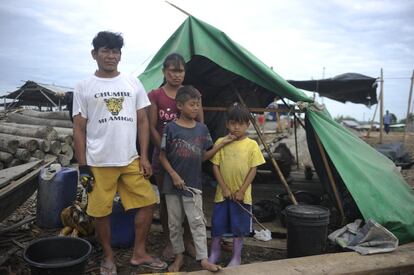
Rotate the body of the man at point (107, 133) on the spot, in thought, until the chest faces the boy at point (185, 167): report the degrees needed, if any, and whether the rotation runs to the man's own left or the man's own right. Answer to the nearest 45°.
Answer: approximately 90° to the man's own left

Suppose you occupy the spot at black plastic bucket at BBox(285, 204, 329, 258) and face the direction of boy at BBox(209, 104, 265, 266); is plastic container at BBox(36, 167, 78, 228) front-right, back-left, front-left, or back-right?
front-right

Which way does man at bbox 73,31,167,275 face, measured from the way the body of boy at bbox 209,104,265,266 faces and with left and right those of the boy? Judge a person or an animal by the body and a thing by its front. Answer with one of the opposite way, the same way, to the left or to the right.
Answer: the same way

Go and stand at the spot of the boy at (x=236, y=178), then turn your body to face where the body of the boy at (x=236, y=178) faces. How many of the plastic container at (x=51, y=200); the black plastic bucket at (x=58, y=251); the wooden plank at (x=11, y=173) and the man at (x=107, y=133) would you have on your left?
0

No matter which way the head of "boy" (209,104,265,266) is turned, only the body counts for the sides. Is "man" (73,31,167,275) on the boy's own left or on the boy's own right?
on the boy's own right

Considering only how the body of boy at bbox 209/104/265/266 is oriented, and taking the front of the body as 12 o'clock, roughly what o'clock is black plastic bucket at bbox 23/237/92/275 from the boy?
The black plastic bucket is roughly at 2 o'clock from the boy.

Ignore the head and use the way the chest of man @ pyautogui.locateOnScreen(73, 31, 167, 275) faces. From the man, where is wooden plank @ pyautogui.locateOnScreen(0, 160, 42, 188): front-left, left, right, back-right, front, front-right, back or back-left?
back-right

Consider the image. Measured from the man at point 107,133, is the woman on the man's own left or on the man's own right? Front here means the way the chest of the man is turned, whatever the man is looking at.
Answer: on the man's own left

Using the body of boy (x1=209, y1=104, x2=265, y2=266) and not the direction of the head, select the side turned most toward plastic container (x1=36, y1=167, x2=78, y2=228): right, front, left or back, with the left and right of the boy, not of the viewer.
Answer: right

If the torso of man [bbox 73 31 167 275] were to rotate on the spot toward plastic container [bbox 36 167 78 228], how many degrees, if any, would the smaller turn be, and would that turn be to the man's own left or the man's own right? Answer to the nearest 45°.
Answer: approximately 135° to the man's own right

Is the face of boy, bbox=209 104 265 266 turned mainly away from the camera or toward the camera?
toward the camera

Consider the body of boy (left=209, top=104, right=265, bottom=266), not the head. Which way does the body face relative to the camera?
toward the camera

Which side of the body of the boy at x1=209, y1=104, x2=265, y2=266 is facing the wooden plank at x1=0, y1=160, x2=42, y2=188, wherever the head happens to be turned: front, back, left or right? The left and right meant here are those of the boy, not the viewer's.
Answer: right

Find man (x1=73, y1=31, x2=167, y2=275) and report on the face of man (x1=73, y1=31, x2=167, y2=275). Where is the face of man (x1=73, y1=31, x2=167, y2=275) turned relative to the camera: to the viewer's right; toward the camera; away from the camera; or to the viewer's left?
toward the camera

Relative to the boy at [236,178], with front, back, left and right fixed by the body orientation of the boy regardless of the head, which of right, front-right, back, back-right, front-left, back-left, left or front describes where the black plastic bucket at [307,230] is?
left

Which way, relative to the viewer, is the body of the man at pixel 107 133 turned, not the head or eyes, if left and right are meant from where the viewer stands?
facing the viewer

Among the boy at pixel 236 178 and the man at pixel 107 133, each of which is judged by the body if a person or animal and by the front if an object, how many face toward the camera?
2
